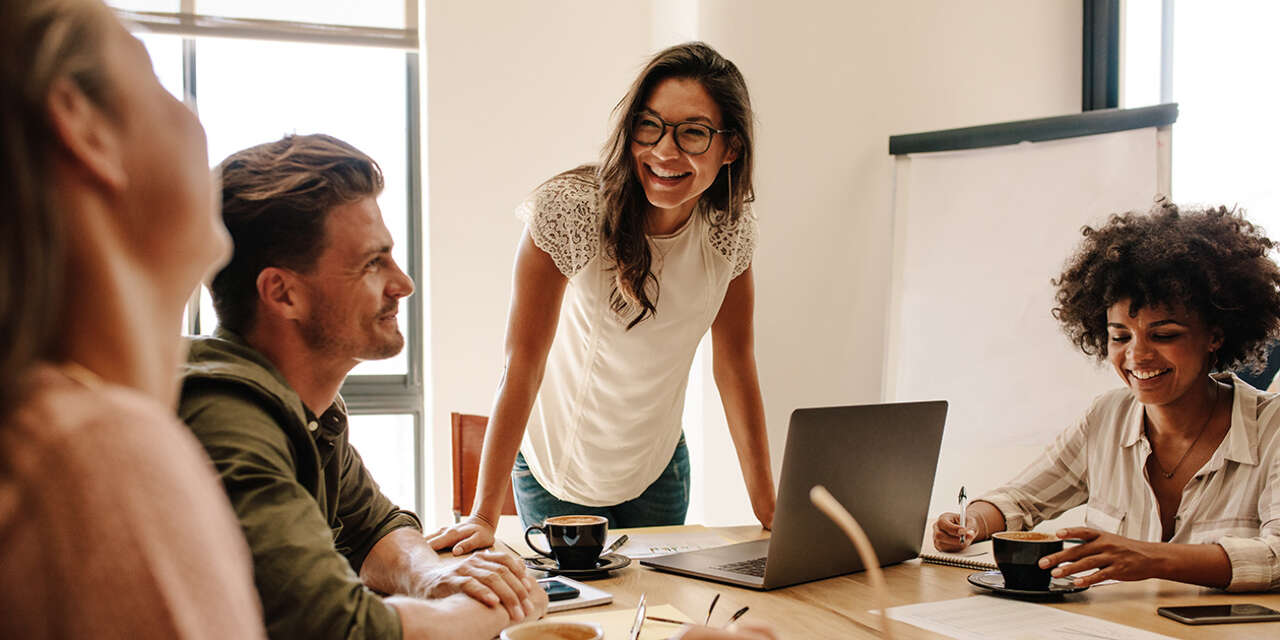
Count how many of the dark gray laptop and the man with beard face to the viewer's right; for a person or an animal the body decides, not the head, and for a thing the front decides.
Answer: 1

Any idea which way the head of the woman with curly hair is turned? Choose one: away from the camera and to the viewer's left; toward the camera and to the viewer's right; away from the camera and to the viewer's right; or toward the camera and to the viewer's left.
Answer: toward the camera and to the viewer's left

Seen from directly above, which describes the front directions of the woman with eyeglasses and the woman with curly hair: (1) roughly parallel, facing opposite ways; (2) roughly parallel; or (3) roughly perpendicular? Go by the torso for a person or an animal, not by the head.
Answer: roughly perpendicular

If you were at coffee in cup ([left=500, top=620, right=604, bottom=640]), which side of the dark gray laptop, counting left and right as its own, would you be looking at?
left

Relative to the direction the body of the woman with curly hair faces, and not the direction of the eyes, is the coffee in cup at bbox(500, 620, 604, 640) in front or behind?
in front

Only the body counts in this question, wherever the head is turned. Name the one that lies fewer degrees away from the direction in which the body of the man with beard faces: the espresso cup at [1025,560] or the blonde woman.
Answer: the espresso cup

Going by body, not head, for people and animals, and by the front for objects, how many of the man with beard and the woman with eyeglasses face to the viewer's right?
1

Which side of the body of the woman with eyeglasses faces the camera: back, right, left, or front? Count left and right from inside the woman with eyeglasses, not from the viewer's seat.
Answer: front

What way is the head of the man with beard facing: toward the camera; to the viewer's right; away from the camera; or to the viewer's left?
to the viewer's right

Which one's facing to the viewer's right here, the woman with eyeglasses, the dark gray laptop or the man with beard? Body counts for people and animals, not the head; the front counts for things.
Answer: the man with beard

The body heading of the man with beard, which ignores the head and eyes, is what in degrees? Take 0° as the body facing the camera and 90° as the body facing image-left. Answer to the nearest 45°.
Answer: approximately 270°

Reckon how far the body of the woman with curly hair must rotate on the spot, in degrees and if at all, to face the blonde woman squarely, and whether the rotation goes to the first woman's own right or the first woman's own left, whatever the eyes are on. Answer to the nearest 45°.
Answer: approximately 45° to the first woman's own left

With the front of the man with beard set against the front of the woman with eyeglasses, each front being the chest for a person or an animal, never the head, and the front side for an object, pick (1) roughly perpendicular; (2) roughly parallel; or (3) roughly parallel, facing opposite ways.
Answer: roughly perpendicular

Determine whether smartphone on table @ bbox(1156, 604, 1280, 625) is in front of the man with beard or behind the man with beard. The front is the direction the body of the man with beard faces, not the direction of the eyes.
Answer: in front

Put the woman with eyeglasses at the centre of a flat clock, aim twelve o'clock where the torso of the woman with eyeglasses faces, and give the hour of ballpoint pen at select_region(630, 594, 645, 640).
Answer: The ballpoint pen is roughly at 12 o'clock from the woman with eyeglasses.

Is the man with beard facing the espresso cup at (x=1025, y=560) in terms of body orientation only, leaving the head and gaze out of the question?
yes

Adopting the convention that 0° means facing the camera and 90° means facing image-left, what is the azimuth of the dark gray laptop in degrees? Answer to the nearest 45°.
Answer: approximately 135°
